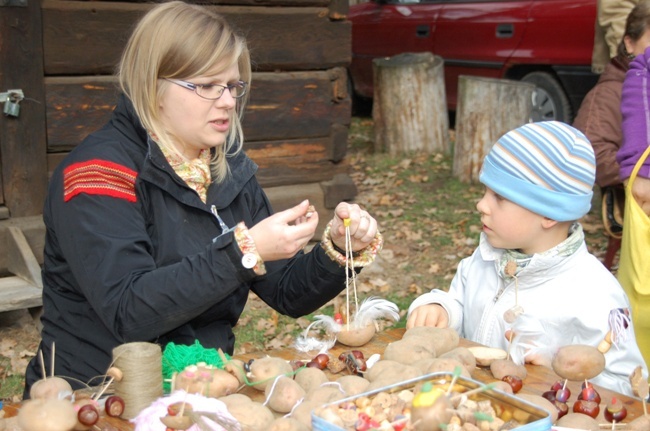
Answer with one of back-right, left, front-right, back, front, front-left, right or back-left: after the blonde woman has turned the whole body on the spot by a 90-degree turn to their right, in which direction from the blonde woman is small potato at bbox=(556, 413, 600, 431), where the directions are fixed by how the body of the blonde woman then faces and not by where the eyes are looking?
left

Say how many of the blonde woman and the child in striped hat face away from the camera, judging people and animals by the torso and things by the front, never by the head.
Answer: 0

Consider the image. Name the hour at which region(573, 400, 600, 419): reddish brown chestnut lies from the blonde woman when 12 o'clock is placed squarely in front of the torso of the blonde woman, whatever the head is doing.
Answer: The reddish brown chestnut is roughly at 12 o'clock from the blonde woman.

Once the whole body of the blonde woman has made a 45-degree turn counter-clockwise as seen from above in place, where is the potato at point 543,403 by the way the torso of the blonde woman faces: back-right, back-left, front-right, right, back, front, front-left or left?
front-right

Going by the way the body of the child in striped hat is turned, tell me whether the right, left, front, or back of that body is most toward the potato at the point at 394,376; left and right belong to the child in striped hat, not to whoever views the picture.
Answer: front

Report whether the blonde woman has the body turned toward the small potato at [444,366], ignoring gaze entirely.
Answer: yes

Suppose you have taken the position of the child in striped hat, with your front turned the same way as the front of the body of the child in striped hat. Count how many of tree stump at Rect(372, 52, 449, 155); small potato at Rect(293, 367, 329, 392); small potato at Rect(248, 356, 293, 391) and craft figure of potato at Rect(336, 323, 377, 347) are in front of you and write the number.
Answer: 3

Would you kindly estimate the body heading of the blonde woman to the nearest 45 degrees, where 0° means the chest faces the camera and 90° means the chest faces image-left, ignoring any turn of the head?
approximately 315°

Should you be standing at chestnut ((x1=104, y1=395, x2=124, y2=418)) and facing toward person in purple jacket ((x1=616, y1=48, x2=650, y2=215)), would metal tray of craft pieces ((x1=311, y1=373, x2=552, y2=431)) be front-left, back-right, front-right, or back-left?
front-right

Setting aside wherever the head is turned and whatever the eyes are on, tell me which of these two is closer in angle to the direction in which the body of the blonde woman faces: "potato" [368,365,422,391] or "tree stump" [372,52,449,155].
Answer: the potato

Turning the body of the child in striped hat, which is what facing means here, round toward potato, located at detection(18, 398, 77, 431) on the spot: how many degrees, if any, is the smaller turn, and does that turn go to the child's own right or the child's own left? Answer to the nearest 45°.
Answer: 0° — they already face it

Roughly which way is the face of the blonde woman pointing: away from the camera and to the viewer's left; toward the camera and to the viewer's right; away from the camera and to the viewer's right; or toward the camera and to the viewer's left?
toward the camera and to the viewer's right

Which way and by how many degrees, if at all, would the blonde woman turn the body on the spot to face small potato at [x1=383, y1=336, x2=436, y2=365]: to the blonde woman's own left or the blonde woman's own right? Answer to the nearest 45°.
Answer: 0° — they already face it

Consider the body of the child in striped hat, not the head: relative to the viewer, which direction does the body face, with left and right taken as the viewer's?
facing the viewer and to the left of the viewer

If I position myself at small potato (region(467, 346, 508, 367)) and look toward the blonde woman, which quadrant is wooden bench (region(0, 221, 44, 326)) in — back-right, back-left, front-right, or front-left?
front-right

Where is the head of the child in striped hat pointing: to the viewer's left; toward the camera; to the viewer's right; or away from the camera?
to the viewer's left

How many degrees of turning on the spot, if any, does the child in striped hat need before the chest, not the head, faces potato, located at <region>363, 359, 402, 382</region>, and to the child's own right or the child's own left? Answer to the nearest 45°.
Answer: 0° — they already face it

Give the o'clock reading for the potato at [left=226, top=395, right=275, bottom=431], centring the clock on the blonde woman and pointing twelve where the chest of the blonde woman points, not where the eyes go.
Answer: The potato is roughly at 1 o'clock from the blonde woman.

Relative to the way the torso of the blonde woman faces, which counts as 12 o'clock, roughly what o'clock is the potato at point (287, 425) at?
The potato is roughly at 1 o'clock from the blonde woman.
